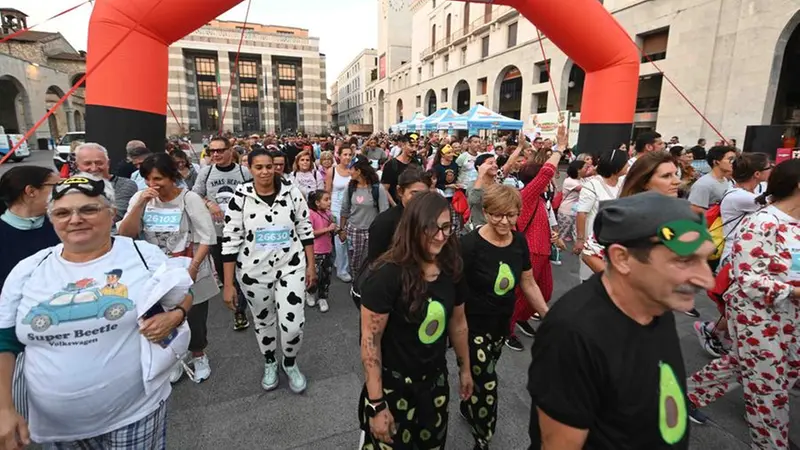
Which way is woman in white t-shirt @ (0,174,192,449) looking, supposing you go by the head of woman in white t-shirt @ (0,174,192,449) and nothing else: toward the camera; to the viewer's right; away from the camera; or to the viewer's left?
toward the camera

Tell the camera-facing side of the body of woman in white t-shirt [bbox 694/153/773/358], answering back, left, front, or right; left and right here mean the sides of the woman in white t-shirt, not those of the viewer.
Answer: right

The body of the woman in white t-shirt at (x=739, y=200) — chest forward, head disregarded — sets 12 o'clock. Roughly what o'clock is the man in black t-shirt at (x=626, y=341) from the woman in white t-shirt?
The man in black t-shirt is roughly at 3 o'clock from the woman in white t-shirt.

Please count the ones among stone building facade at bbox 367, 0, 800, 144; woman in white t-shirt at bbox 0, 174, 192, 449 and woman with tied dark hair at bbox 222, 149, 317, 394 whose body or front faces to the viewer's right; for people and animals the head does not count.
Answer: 0

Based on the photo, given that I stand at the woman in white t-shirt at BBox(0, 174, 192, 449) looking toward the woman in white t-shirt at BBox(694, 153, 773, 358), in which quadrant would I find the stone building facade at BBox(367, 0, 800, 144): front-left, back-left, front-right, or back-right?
front-left

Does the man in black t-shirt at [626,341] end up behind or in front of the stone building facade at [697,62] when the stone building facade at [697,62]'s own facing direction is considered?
in front

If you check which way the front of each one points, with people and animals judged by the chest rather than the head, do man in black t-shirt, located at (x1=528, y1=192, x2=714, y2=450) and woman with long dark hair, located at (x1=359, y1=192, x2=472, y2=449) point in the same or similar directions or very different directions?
same or similar directions

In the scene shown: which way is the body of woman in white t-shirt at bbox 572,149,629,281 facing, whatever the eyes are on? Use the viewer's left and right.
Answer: facing the viewer and to the right of the viewer

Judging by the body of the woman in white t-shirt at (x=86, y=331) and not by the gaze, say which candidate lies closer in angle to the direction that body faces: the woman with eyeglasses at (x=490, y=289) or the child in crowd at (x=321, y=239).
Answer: the woman with eyeglasses

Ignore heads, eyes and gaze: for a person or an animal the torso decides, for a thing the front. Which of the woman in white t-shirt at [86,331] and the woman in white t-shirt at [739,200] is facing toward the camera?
the woman in white t-shirt at [86,331]

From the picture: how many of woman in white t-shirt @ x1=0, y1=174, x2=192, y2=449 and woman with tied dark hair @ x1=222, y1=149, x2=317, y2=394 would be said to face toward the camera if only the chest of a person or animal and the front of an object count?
2

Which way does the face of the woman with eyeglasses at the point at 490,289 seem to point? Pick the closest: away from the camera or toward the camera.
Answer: toward the camera

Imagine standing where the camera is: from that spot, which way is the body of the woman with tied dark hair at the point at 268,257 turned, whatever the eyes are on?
toward the camera

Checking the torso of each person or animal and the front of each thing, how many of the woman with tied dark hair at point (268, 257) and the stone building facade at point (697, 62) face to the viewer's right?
0

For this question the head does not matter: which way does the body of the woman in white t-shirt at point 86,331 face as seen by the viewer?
toward the camera

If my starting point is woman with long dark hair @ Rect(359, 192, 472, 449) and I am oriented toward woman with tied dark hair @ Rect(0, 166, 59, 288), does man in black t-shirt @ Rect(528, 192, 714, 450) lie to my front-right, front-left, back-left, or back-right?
back-left

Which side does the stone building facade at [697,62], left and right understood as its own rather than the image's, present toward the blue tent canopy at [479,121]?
front

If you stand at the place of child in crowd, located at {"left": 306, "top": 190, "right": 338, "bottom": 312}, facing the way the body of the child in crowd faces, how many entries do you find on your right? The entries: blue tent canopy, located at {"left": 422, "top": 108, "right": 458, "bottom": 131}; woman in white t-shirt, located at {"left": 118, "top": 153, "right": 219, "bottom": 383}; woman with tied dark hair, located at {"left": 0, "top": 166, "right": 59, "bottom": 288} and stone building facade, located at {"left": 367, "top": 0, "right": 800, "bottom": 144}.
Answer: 2

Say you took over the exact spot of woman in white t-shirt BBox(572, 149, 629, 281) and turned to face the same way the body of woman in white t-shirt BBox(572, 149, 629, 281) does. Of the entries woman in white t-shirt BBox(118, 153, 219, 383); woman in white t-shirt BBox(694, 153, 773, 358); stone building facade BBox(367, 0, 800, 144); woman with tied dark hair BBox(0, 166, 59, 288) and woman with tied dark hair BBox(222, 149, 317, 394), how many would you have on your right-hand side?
3
